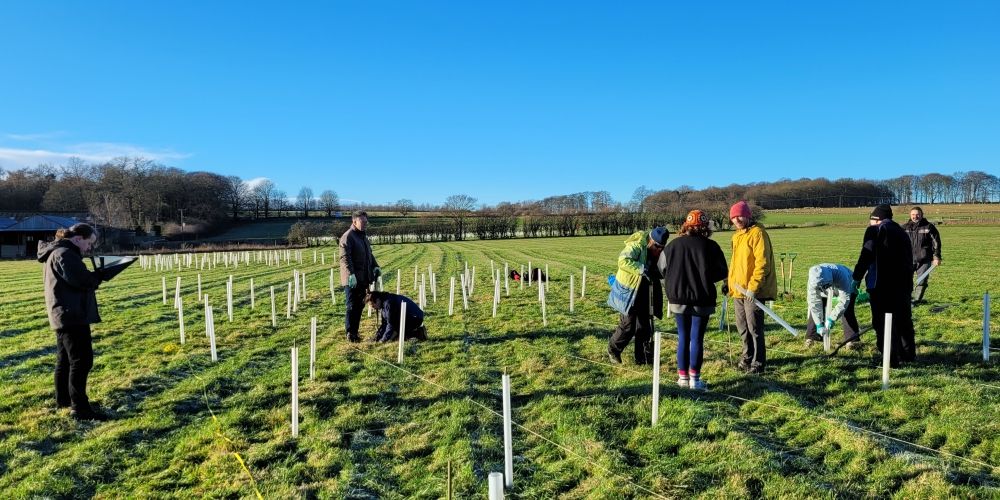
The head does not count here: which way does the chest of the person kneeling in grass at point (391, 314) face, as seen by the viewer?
to the viewer's left

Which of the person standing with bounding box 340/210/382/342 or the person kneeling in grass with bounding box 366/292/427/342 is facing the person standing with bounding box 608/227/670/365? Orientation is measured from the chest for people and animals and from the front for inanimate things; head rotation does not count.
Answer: the person standing with bounding box 340/210/382/342

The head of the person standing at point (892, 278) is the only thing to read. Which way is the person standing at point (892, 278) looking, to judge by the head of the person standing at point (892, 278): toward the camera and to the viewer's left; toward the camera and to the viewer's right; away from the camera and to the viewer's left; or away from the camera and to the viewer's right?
away from the camera and to the viewer's left

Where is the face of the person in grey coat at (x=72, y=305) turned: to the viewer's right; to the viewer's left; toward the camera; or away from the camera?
to the viewer's right

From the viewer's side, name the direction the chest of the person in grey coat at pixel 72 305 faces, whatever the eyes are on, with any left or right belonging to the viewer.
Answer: facing to the right of the viewer

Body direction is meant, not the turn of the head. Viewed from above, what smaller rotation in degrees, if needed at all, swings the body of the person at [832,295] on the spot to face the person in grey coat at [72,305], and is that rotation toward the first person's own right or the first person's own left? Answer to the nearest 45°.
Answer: approximately 45° to the first person's own right

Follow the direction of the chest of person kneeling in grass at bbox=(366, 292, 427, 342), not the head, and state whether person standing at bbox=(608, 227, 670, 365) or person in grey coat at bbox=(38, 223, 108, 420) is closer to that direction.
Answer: the person in grey coat

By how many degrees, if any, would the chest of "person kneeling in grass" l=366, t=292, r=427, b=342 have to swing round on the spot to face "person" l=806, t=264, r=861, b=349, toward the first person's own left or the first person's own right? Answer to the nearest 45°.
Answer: approximately 180°

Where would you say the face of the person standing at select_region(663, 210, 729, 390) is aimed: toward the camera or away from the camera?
away from the camera

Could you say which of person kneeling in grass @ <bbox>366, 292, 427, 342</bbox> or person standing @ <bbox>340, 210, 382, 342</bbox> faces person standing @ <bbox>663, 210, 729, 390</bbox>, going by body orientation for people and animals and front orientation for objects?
person standing @ <bbox>340, 210, 382, 342</bbox>

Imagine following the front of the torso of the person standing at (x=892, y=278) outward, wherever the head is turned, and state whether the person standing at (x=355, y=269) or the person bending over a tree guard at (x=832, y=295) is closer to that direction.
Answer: the person bending over a tree guard
